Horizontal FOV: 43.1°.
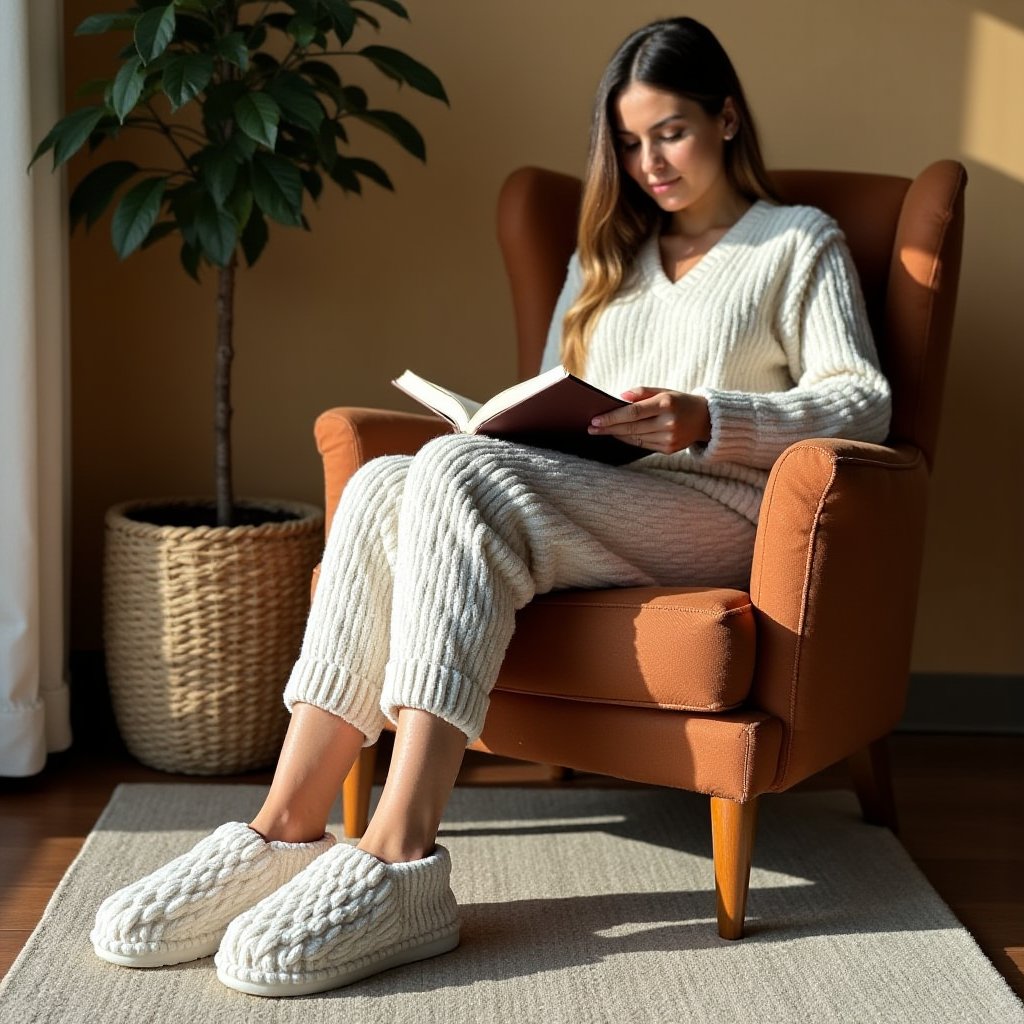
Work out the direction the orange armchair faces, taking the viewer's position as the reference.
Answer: facing the viewer and to the left of the viewer

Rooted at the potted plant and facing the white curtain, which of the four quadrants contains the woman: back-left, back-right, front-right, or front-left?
back-left

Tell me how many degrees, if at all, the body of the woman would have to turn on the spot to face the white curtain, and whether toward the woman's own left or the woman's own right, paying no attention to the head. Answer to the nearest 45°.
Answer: approximately 90° to the woman's own right

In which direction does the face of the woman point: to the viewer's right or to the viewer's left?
to the viewer's left

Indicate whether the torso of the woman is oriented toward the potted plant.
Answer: no

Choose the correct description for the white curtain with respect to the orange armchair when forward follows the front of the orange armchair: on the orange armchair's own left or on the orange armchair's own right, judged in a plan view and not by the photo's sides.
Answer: on the orange armchair's own right
